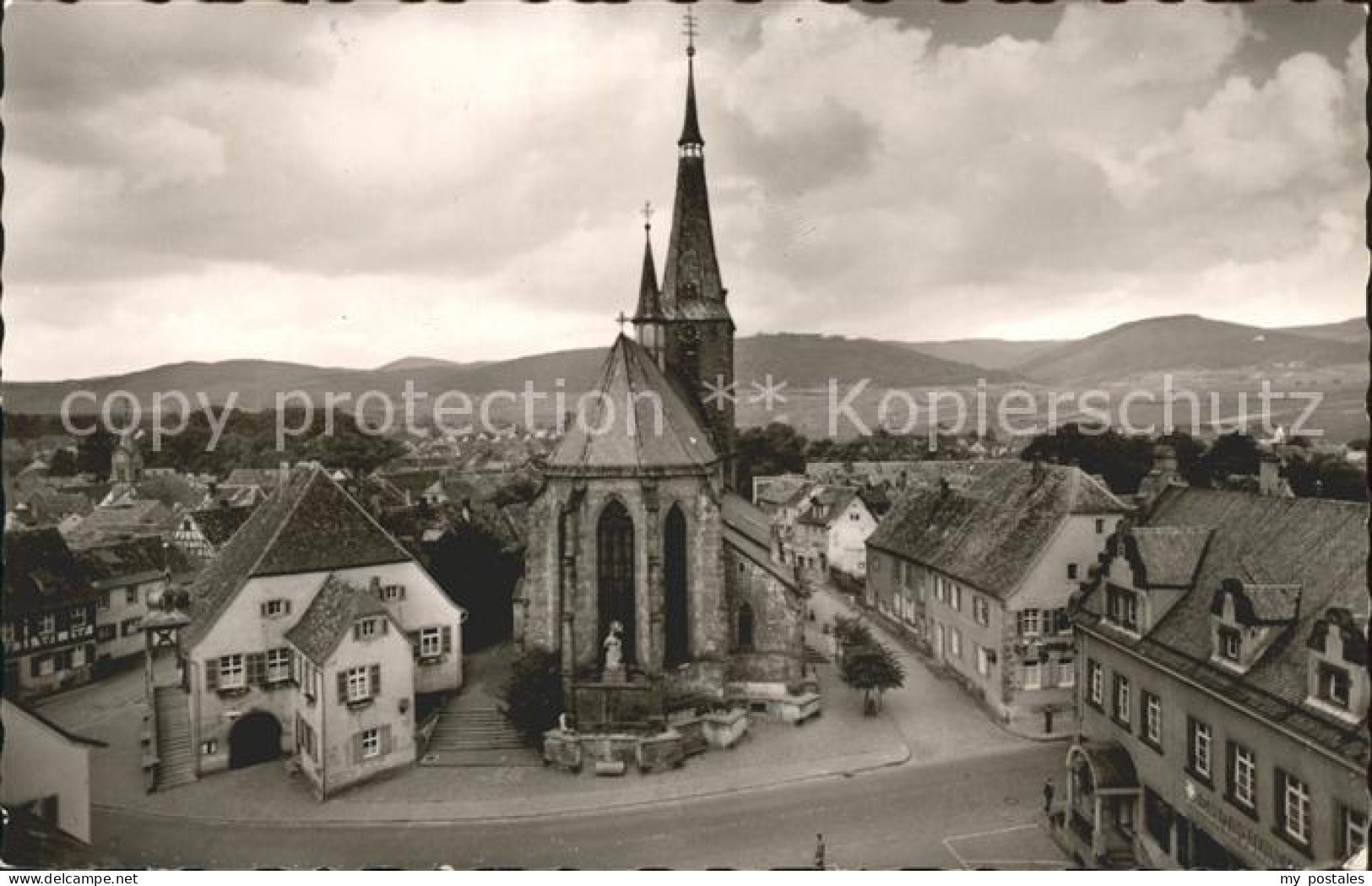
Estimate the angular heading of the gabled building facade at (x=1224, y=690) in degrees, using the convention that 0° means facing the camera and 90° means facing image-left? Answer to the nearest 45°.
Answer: approximately 45°

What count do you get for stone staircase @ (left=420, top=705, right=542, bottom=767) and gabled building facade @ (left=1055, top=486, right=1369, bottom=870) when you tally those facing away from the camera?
0

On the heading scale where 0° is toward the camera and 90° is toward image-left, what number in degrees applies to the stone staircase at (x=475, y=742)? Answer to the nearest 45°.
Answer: approximately 0°

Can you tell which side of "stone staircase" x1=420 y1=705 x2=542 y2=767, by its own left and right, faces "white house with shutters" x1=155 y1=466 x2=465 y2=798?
right

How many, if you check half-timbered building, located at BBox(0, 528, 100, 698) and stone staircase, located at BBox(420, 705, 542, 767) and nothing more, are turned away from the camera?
0

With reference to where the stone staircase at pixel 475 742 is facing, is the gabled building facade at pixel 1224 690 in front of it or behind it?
in front

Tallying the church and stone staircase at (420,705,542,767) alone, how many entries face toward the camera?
1

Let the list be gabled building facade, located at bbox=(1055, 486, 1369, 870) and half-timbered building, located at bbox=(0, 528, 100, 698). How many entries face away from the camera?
0

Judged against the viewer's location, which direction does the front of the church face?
facing away from the viewer

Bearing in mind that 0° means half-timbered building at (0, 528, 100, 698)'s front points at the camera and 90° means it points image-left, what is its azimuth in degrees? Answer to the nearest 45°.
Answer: approximately 315°
